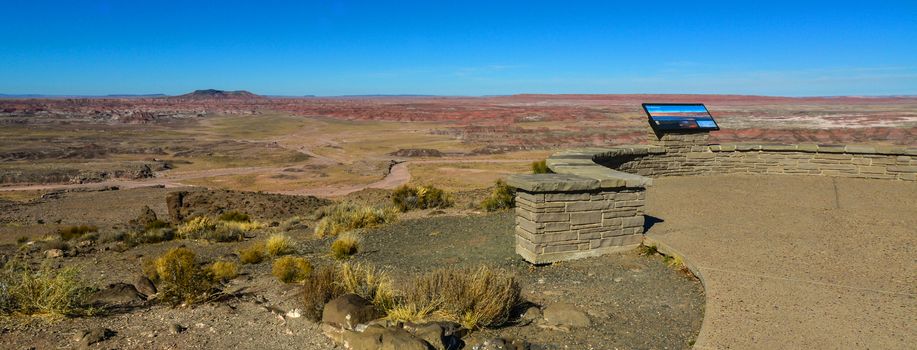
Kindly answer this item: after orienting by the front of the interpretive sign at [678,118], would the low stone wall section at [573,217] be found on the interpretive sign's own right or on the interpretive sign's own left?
on the interpretive sign's own right

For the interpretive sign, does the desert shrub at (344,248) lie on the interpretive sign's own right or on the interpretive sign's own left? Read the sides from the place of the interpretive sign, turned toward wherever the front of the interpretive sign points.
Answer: on the interpretive sign's own right

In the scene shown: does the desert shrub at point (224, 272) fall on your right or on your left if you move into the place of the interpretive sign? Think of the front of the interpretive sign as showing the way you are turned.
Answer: on your right

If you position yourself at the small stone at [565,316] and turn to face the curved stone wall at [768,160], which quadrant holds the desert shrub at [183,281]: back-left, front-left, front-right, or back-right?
back-left

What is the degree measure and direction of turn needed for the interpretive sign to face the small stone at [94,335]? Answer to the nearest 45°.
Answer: approximately 90° to its right

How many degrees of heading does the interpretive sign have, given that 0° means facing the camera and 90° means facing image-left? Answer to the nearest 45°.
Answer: approximately 315°

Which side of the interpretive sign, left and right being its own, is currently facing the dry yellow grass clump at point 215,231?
right

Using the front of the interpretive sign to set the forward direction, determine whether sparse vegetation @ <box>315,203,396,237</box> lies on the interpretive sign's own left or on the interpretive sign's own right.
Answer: on the interpretive sign's own right
